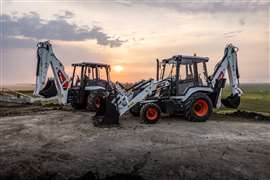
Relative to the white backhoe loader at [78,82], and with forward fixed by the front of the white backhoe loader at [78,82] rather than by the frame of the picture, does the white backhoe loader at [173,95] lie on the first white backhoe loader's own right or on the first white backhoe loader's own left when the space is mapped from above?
on the first white backhoe loader's own right

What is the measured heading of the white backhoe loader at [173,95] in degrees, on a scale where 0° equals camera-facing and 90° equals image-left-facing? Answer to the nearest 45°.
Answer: approximately 45°

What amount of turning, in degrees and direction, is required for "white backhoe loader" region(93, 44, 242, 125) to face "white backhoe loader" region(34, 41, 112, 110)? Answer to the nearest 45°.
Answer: approximately 90° to its right

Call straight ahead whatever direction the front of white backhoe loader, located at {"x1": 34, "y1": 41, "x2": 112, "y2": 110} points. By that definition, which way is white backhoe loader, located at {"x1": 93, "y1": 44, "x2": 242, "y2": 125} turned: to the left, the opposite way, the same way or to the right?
the opposite way

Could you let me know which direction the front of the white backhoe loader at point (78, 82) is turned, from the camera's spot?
facing away from the viewer and to the right of the viewer
